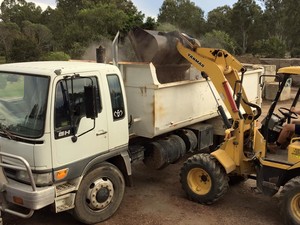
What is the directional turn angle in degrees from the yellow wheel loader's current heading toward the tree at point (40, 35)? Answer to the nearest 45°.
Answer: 0° — it already faces it

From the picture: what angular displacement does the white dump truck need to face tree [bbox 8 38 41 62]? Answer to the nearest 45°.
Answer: approximately 135° to its right

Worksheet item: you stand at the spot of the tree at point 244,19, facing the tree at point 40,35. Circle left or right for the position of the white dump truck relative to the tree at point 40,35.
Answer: left

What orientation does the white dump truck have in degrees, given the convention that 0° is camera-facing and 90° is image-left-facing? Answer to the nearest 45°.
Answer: approximately 45°

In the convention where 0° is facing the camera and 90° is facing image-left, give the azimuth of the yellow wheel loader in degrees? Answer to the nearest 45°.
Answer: approximately 135°

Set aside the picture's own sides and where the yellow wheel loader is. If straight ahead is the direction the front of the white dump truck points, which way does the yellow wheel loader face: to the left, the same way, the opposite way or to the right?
to the right

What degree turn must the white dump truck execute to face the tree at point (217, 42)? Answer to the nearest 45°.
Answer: approximately 135° to its right

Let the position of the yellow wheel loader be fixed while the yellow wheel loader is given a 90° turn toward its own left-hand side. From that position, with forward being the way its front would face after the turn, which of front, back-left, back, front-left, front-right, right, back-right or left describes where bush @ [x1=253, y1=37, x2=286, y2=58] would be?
back-right
